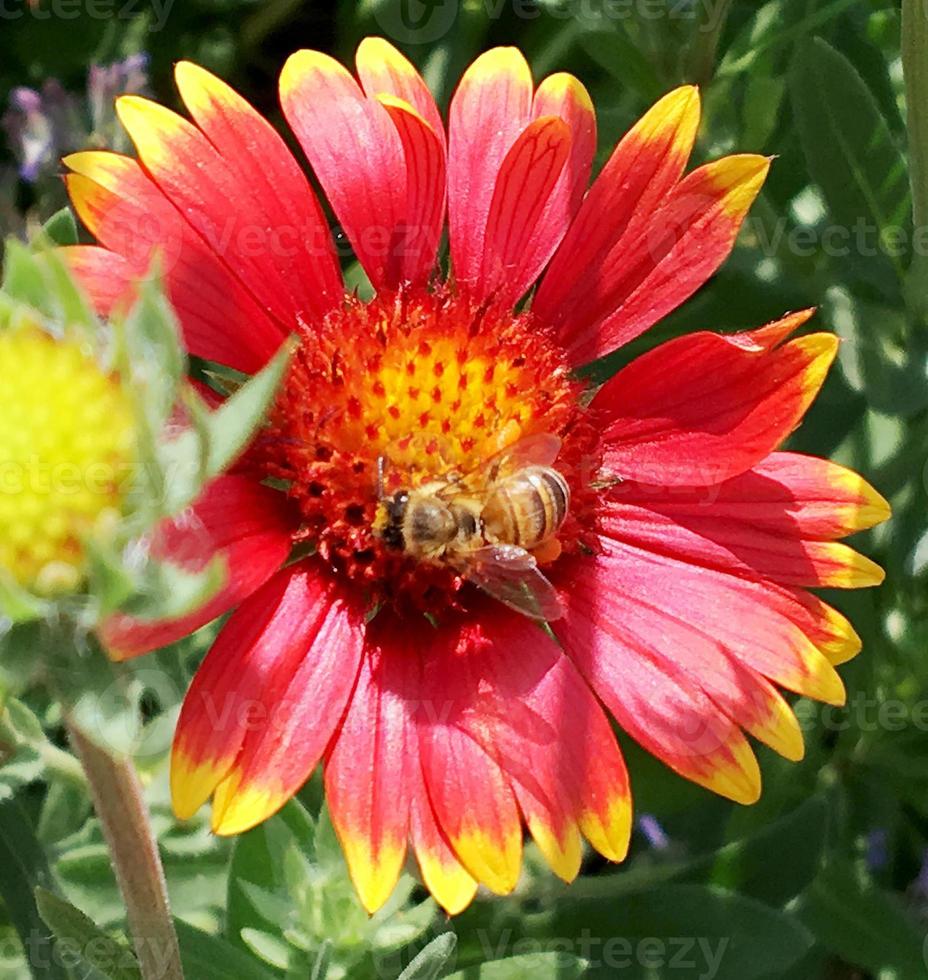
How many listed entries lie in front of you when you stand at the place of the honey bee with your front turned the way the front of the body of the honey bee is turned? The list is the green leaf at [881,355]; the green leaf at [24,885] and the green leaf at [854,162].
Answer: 1

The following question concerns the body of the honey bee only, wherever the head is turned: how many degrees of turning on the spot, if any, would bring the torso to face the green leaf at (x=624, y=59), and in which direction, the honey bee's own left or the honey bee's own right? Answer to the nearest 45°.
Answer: approximately 135° to the honey bee's own right

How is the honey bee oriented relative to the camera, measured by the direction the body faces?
to the viewer's left

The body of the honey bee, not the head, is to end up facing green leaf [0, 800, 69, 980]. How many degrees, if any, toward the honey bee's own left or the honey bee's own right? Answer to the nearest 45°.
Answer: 0° — it already faces it
